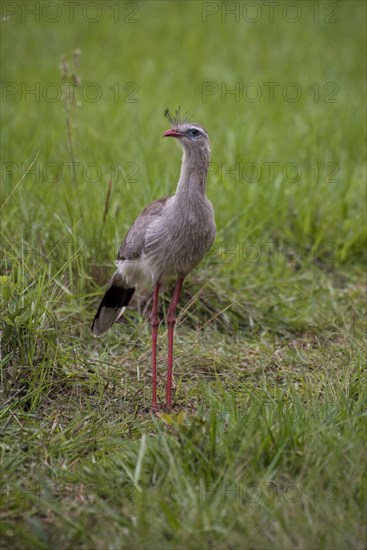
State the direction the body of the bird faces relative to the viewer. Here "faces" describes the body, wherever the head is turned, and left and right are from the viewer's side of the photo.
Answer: facing the viewer and to the right of the viewer
